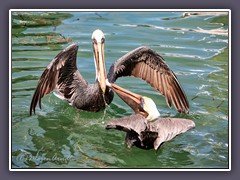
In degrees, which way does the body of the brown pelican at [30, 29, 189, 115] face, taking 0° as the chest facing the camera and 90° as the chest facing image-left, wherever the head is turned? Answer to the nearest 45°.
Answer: approximately 315°
